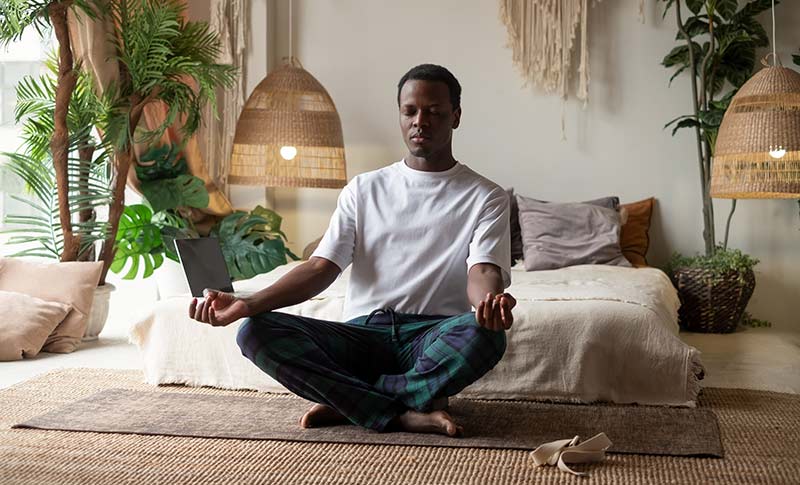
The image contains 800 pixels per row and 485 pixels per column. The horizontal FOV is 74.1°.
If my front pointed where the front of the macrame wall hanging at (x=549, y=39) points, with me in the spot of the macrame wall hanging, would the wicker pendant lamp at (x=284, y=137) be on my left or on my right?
on my right

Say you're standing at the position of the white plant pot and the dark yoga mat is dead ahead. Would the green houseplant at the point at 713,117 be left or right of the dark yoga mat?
left

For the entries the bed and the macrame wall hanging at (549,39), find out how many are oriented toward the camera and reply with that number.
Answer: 2

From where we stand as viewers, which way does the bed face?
facing the viewer

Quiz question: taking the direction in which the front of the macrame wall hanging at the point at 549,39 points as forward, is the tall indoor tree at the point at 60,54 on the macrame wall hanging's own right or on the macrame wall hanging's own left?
on the macrame wall hanging's own right

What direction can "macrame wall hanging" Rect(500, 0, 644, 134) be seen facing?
toward the camera

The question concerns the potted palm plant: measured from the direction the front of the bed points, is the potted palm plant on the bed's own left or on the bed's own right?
on the bed's own right

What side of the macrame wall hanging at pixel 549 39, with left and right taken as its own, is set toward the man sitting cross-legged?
front

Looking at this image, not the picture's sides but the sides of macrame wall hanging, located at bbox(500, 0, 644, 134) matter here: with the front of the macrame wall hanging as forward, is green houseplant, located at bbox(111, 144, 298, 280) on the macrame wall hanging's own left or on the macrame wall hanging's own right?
on the macrame wall hanging's own right
